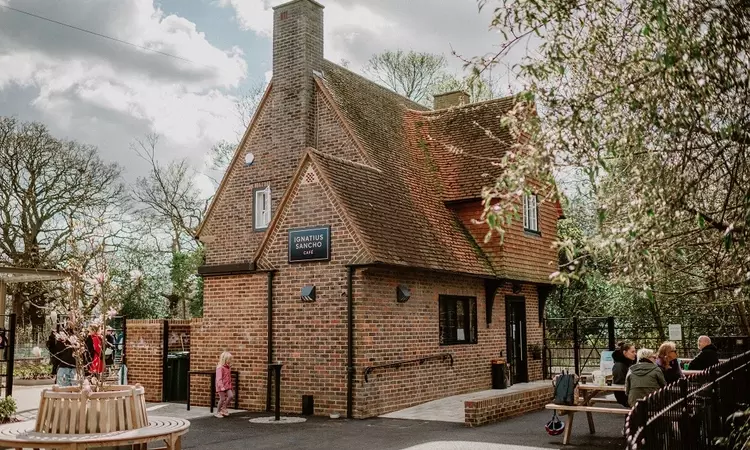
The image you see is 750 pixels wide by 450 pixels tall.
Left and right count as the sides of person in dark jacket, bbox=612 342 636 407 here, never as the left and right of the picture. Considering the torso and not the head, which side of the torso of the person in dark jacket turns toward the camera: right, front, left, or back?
right

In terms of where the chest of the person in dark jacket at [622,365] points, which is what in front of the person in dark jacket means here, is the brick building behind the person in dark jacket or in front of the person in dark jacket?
behind

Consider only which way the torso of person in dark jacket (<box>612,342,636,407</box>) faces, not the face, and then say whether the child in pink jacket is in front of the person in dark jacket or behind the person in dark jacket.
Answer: behind

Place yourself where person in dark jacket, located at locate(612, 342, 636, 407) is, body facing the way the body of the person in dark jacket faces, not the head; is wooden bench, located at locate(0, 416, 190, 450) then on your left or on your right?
on your right

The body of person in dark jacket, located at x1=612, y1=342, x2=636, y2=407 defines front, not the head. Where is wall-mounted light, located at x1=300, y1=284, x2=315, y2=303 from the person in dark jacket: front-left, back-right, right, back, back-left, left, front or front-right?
back

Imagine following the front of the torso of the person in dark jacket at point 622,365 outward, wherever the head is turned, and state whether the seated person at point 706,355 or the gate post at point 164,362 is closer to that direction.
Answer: the seated person
